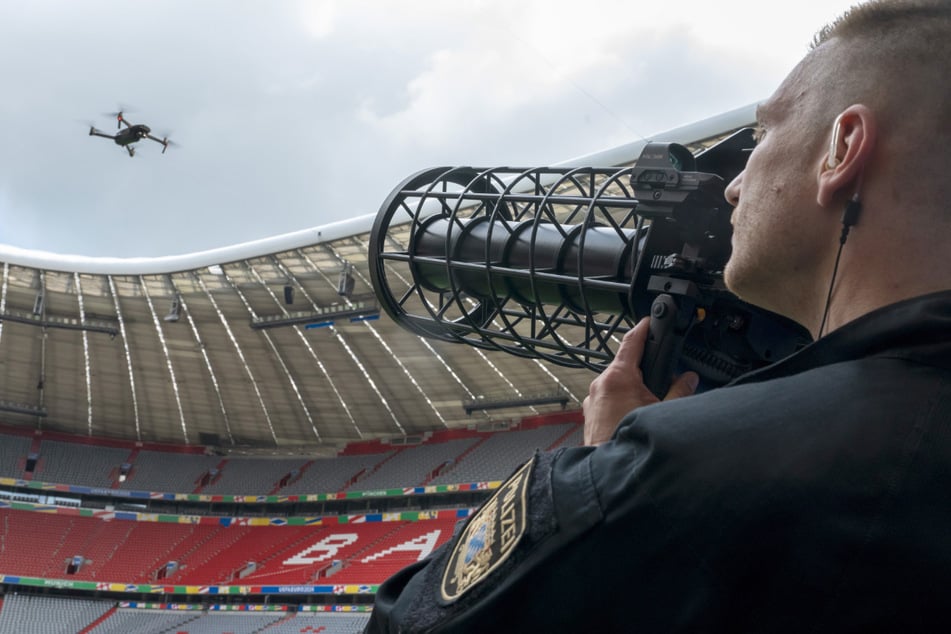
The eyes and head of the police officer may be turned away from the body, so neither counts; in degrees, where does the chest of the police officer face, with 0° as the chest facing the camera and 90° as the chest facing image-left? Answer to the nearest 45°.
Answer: approximately 135°

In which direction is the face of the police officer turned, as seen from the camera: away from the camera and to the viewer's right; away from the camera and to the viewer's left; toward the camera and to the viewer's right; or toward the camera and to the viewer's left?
away from the camera and to the viewer's left

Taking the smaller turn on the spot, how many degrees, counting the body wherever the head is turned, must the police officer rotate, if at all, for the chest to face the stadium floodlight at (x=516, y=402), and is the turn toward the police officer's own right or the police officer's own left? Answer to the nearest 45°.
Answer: approximately 45° to the police officer's own right

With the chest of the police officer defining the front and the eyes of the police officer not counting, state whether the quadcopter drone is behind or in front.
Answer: in front
